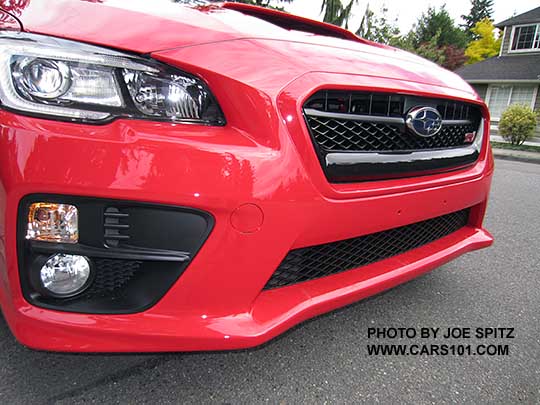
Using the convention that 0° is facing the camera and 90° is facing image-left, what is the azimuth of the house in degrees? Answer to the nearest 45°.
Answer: approximately 0°

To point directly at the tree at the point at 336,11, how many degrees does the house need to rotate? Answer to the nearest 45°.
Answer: approximately 45° to its right

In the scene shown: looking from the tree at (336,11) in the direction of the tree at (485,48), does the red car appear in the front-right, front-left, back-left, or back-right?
back-right

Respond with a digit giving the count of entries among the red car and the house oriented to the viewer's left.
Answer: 0

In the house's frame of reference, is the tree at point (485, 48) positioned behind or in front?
behind

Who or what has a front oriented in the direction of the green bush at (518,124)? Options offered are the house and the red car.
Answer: the house

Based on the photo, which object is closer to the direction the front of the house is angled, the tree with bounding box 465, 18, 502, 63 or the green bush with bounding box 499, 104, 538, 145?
the green bush

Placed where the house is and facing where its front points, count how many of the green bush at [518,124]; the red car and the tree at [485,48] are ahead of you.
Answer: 2
